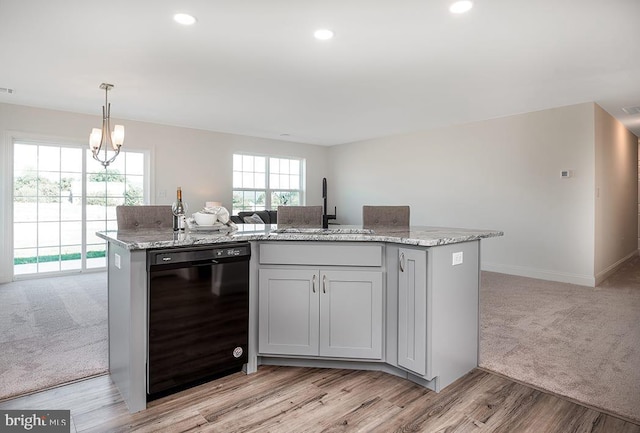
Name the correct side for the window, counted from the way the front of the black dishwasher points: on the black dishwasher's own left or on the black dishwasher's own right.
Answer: on the black dishwasher's own left

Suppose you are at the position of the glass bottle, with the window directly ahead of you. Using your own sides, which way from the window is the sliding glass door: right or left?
left

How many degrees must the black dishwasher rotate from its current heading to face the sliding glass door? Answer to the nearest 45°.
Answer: approximately 180°

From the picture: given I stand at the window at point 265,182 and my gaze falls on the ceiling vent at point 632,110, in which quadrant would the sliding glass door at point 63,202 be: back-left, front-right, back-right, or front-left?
back-right

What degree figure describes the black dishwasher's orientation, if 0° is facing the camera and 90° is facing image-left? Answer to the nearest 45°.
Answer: approximately 315°

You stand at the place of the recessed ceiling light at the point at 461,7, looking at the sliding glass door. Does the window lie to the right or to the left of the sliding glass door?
right
